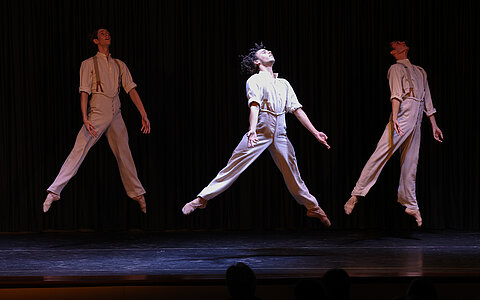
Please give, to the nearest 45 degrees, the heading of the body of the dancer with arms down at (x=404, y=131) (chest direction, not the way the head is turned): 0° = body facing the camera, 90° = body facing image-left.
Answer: approximately 315°

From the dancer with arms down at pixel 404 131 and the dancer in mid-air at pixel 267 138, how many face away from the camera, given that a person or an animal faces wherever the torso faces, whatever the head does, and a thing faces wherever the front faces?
0

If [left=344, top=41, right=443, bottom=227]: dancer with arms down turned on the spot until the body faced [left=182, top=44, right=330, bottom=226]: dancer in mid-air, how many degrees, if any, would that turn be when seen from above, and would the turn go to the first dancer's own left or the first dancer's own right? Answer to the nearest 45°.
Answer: approximately 90° to the first dancer's own right

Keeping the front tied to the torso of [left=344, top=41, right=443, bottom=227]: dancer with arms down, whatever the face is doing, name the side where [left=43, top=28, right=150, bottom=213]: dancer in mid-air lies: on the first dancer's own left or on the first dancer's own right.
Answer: on the first dancer's own right

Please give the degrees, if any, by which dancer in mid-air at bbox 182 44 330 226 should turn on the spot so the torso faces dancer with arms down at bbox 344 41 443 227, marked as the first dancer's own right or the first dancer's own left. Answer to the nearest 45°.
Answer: approximately 45° to the first dancer's own left

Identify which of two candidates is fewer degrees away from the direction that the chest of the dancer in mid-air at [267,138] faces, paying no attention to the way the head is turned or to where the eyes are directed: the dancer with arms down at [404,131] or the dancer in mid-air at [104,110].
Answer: the dancer with arms down

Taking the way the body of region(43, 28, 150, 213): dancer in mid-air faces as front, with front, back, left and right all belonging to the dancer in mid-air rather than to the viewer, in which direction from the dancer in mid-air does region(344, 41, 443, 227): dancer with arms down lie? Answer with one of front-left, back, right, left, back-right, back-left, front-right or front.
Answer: front-left

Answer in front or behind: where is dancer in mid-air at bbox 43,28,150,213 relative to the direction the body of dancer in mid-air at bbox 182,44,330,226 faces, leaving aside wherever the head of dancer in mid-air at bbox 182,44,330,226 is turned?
behind

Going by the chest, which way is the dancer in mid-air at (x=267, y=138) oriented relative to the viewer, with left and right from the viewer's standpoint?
facing the viewer and to the right of the viewer
